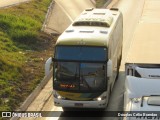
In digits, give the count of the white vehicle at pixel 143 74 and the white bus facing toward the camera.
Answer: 2

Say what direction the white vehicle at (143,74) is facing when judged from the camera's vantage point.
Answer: facing the viewer

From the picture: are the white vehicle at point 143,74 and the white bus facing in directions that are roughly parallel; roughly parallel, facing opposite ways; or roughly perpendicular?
roughly parallel

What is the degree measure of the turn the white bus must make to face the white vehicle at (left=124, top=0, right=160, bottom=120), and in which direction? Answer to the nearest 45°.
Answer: approximately 90° to its left

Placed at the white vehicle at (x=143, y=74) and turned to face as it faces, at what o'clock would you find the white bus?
The white bus is roughly at 3 o'clock from the white vehicle.
